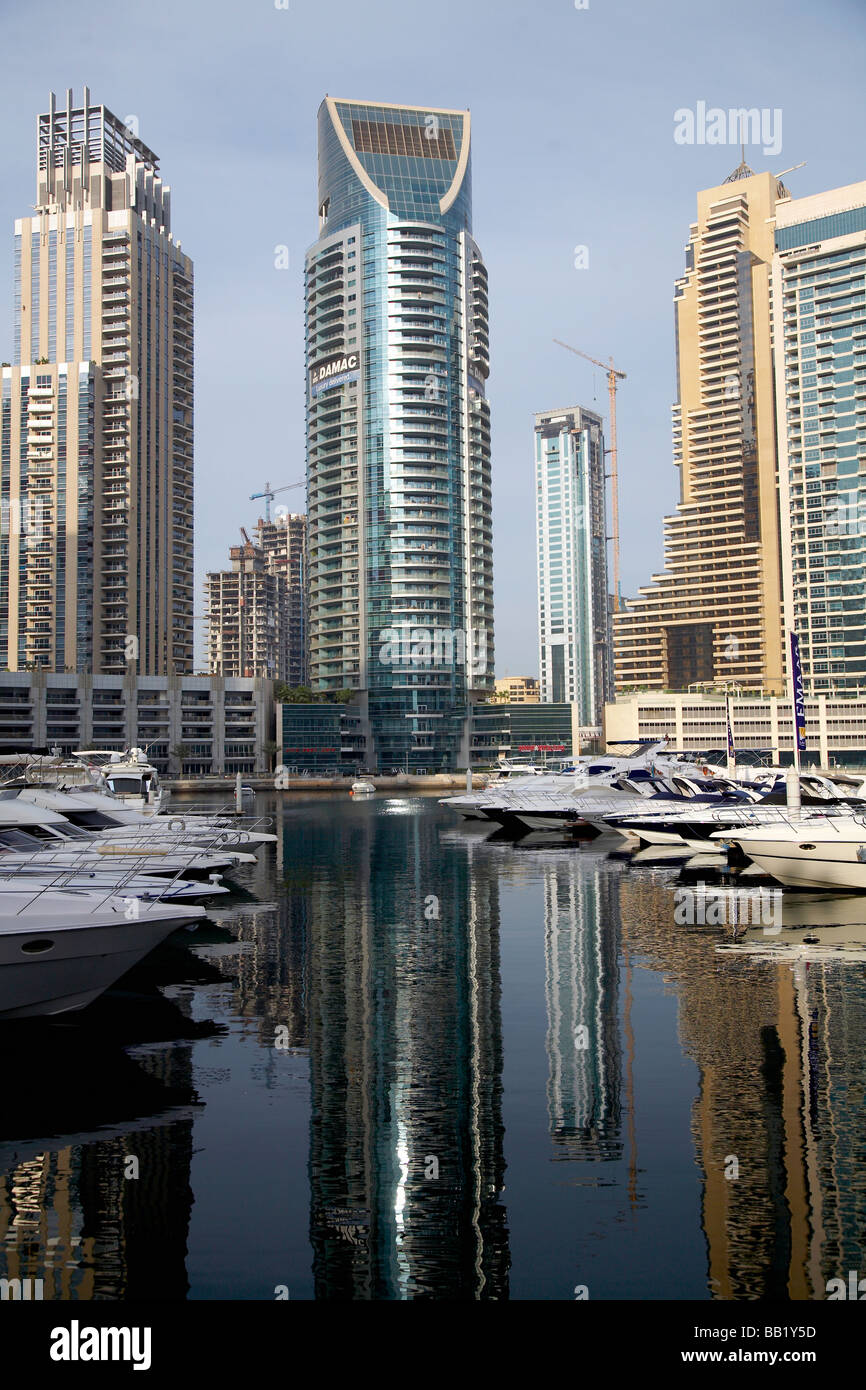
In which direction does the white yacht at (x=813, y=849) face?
to the viewer's left

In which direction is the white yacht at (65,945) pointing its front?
to the viewer's right

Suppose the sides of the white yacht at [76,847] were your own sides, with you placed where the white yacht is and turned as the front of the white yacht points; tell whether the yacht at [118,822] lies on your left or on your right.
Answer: on your left

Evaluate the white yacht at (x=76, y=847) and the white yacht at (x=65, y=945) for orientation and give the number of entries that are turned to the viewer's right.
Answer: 2

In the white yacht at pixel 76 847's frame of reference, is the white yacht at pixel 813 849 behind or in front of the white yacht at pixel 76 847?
in front

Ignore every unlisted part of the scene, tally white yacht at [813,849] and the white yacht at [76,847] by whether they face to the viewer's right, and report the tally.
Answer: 1

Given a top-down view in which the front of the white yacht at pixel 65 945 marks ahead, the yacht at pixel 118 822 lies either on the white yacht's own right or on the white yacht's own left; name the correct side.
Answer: on the white yacht's own left

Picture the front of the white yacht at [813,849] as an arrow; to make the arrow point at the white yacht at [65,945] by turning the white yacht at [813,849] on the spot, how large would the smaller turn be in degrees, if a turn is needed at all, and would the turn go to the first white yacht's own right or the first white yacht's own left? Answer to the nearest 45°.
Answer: approximately 45° to the first white yacht's own left

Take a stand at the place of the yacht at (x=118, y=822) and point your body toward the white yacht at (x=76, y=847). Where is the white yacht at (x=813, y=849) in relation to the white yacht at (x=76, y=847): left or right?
left

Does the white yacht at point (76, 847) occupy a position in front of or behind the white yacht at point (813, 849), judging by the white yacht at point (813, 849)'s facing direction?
in front

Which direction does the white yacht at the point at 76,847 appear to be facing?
to the viewer's right

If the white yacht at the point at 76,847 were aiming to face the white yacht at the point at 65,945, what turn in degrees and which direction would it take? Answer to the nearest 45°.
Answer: approximately 90° to its right
